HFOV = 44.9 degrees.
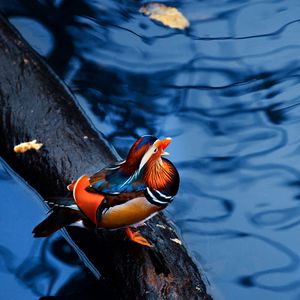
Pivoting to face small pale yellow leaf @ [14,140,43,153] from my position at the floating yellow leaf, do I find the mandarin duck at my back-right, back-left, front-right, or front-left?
front-left

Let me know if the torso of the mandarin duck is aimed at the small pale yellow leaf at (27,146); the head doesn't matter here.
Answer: no

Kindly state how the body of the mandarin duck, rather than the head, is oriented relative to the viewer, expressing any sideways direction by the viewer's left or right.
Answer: facing to the right of the viewer

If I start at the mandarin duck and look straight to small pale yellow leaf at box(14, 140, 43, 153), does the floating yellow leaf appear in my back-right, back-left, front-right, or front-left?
front-right

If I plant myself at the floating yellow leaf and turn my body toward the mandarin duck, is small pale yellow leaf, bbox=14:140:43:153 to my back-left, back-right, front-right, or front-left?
front-right

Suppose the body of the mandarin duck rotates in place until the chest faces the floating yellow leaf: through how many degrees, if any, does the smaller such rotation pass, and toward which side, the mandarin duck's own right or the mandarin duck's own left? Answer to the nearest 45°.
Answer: approximately 45° to the mandarin duck's own left

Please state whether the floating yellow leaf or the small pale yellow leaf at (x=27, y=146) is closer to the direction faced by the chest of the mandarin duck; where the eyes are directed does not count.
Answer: the floating yellow leaf
